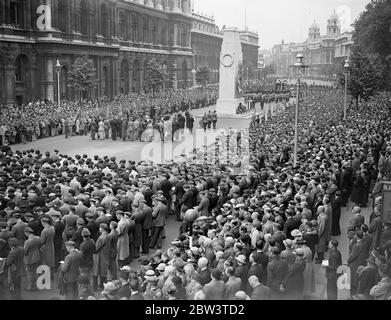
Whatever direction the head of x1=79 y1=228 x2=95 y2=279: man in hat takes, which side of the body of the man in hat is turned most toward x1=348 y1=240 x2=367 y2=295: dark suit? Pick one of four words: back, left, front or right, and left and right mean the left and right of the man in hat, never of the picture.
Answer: right

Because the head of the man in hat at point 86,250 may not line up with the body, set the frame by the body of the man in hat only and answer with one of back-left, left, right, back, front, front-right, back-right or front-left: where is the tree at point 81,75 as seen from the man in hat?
front

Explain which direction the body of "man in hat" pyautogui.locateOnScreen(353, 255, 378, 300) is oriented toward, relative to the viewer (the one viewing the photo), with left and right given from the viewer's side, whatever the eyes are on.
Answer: facing away from the viewer and to the left of the viewer

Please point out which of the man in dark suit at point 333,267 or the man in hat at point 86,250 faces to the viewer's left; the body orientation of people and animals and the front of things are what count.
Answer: the man in dark suit at point 333,267

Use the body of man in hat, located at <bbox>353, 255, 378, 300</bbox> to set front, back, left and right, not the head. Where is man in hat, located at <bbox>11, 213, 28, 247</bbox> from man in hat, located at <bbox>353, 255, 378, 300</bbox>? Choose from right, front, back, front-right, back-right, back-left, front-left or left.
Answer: front-left

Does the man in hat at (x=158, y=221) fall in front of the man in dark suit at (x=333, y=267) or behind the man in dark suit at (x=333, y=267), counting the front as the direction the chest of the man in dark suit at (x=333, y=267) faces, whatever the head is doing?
in front

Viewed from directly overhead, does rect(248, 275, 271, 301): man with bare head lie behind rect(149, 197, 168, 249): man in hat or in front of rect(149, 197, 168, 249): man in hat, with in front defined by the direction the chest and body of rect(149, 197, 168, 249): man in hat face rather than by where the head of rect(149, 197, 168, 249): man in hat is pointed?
behind

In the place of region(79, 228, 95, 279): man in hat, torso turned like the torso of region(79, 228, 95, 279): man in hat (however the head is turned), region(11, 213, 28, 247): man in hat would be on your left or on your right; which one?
on your left
